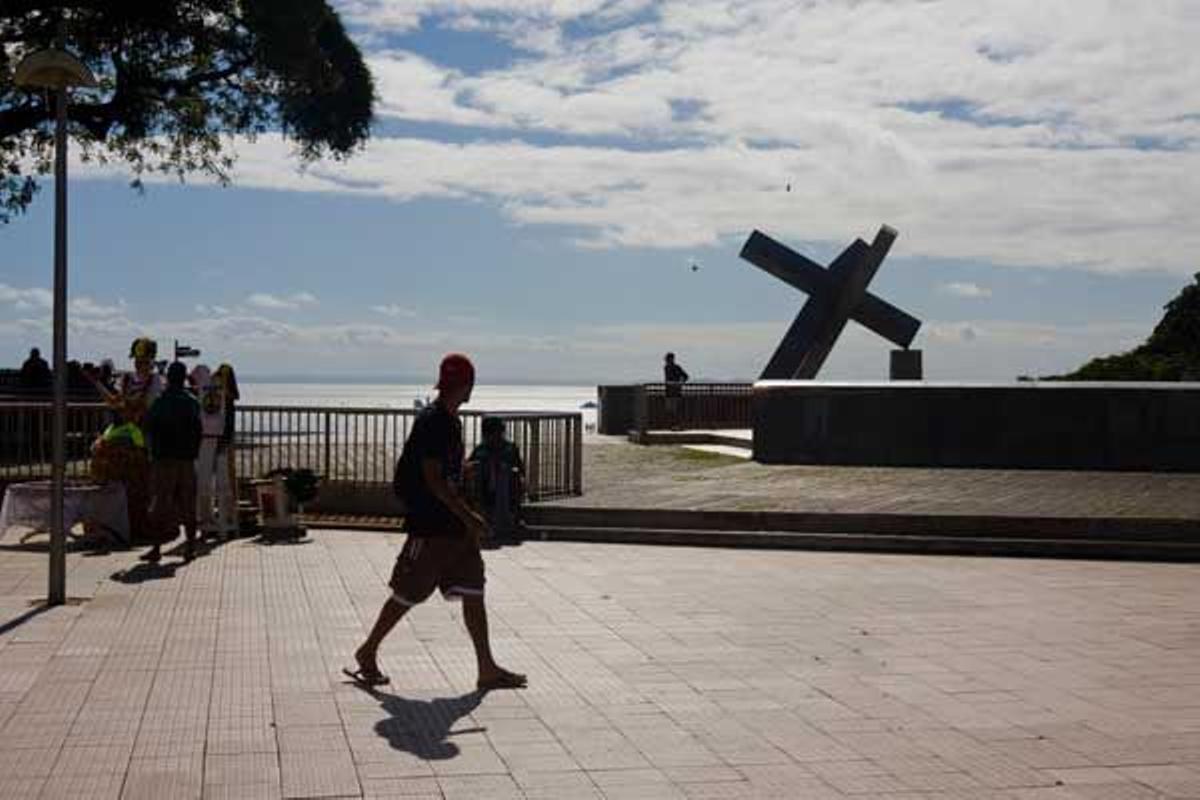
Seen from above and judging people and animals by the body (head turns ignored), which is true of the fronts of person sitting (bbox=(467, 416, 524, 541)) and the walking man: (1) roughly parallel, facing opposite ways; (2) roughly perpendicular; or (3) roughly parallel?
roughly perpendicular

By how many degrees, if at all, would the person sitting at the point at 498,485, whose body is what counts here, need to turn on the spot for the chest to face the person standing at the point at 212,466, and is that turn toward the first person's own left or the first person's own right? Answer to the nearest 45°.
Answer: approximately 90° to the first person's own right

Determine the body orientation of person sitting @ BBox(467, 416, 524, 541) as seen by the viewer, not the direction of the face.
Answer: toward the camera

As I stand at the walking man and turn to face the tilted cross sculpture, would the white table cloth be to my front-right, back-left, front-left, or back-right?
front-left

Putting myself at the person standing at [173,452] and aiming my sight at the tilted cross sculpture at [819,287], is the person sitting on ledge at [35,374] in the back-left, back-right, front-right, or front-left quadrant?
front-left

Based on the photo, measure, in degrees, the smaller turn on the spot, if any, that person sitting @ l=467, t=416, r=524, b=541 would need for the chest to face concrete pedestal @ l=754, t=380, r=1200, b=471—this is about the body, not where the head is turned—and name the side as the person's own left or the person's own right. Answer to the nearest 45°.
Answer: approximately 135° to the person's own left

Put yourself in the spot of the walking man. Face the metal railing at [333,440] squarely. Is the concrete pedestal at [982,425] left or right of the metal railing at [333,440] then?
right

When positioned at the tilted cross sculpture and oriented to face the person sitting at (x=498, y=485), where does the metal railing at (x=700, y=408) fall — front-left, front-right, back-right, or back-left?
front-right

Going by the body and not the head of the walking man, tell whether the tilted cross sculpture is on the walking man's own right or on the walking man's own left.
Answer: on the walking man's own left

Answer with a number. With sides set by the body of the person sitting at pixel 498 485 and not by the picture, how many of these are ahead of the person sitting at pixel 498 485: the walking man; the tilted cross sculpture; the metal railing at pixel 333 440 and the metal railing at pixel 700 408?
1

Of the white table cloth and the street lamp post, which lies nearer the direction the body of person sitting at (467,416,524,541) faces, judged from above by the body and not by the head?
the street lamp post

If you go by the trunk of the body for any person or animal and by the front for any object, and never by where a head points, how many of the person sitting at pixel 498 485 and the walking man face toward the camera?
1
